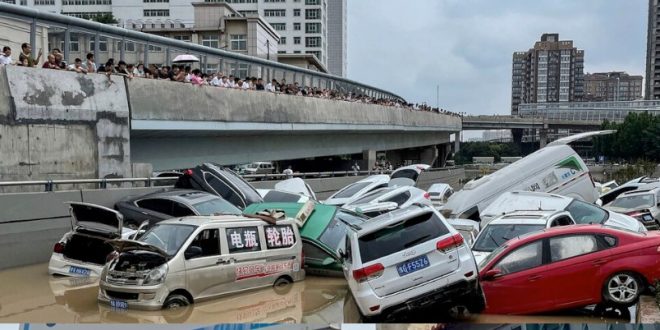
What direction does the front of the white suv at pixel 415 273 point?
away from the camera

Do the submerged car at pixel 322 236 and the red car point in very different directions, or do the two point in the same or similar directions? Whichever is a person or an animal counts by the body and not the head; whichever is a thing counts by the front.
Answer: very different directions

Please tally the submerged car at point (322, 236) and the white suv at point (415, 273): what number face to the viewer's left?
0

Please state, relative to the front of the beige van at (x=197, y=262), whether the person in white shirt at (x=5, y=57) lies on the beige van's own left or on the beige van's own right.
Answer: on the beige van's own right

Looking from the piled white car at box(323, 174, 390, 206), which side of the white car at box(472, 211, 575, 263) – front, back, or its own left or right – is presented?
right

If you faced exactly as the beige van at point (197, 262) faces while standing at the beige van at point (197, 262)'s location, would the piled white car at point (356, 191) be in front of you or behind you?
behind
